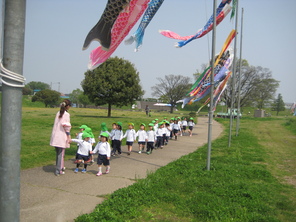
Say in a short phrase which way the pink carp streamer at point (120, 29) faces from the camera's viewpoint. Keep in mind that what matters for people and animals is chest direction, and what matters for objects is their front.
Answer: facing to the right of the viewer

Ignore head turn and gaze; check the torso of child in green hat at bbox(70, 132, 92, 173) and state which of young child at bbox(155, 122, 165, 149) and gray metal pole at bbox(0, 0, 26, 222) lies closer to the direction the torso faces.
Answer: the gray metal pole

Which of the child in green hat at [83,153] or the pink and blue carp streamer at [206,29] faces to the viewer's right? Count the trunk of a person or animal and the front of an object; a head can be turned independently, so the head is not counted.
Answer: the pink and blue carp streamer

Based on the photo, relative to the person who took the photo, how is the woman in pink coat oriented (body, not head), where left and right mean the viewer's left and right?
facing away from the viewer and to the right of the viewer

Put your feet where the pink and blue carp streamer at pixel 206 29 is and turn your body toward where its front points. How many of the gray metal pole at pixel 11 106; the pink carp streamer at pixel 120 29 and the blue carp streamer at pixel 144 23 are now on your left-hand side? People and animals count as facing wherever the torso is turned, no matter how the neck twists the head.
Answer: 0

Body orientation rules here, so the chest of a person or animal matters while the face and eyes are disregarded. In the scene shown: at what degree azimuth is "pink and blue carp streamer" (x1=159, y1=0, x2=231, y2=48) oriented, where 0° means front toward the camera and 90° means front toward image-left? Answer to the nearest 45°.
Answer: approximately 270°

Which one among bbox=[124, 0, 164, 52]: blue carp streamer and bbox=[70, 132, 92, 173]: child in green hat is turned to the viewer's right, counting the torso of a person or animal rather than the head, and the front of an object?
the blue carp streamer

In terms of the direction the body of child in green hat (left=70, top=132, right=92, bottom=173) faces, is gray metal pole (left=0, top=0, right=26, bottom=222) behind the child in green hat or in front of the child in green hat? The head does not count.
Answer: in front

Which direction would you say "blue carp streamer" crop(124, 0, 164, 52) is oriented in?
to the viewer's right

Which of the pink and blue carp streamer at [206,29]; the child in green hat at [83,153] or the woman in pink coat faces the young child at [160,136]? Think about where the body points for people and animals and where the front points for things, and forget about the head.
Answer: the woman in pink coat
